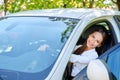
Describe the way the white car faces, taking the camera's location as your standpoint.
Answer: facing the viewer and to the left of the viewer
